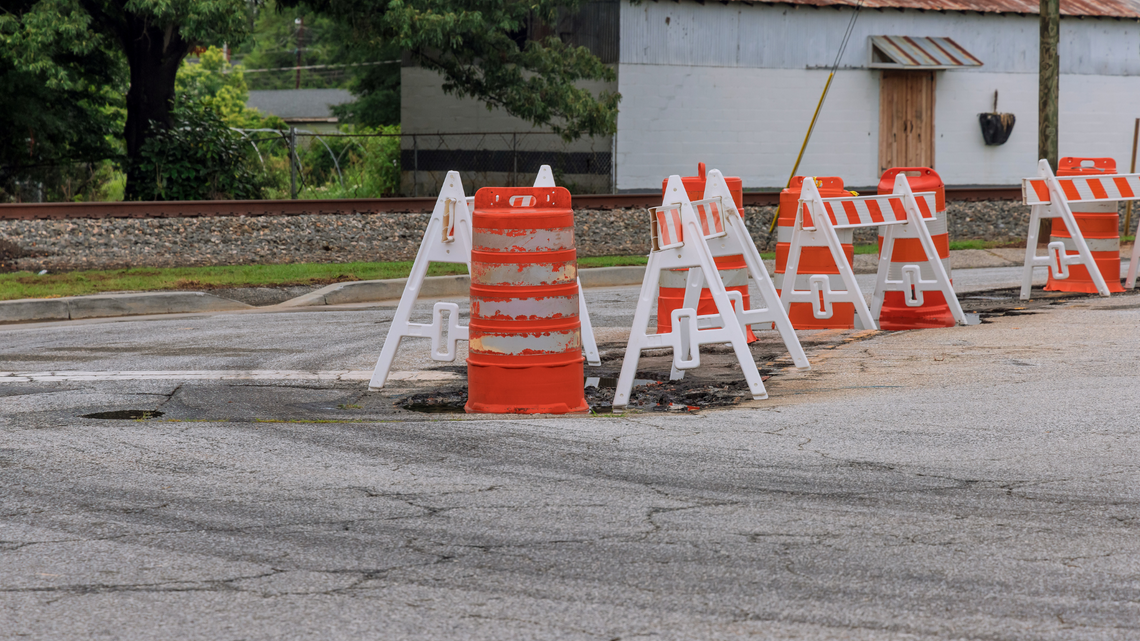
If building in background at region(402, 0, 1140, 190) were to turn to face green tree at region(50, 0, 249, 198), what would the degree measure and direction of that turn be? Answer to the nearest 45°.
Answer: approximately 45° to its right

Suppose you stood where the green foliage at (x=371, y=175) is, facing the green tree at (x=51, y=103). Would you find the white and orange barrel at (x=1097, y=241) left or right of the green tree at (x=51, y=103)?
left

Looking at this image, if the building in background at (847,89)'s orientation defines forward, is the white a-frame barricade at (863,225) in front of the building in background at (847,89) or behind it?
in front

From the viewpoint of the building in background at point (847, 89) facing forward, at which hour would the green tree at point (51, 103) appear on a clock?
The green tree is roughly at 2 o'clock from the building in background.

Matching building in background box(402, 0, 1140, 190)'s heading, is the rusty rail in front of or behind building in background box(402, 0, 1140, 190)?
in front

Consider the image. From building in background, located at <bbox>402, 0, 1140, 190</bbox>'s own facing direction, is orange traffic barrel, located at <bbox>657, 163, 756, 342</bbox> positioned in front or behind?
in front

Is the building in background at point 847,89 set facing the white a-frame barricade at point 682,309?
yes

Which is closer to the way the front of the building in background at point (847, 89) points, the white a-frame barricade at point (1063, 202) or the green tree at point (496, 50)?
the white a-frame barricade

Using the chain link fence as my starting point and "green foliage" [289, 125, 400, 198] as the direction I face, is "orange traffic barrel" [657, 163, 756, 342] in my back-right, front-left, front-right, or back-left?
back-left

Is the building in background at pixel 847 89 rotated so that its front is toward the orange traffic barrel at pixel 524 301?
yes

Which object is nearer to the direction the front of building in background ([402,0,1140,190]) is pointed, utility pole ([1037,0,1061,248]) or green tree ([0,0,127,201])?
the utility pole

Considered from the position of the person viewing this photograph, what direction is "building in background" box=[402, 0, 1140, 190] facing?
facing the viewer

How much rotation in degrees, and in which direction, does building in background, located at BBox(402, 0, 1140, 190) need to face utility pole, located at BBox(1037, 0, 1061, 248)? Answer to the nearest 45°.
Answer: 0° — it already faces it

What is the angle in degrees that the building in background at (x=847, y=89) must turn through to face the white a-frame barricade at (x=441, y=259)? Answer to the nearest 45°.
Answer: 0° — it already faces it

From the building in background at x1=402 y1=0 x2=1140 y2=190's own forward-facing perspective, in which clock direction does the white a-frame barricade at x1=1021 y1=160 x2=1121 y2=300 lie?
The white a-frame barricade is roughly at 12 o'clock from the building in background.

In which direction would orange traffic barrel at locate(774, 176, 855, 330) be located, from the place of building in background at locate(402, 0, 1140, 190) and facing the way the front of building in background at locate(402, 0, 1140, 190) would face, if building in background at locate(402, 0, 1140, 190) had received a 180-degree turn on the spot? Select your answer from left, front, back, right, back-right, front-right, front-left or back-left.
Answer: back
